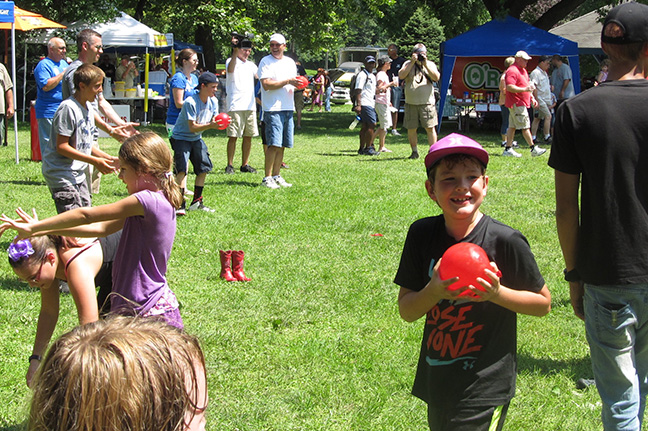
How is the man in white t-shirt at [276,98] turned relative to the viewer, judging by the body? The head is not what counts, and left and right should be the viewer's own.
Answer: facing the viewer and to the right of the viewer

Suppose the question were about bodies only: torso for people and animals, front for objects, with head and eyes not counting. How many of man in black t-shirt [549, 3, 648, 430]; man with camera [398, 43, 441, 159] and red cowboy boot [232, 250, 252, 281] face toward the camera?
1

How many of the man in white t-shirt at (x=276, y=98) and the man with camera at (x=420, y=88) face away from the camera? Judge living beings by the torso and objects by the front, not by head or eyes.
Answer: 0

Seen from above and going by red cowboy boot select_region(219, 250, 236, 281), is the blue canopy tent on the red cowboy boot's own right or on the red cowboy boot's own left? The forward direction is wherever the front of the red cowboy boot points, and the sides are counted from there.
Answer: on the red cowboy boot's own left

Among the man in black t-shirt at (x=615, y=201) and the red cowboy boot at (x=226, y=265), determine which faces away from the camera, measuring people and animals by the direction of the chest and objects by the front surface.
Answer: the man in black t-shirt

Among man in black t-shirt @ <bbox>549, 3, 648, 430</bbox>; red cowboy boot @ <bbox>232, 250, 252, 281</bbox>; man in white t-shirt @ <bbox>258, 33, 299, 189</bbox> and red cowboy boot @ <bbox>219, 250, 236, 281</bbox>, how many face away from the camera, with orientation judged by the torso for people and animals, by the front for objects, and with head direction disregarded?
1

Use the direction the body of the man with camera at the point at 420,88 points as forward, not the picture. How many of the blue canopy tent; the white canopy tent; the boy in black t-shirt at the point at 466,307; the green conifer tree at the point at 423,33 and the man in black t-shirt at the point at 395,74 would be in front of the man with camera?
1

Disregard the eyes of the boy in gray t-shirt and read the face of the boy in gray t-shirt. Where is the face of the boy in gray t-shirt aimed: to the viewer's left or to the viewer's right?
to the viewer's right

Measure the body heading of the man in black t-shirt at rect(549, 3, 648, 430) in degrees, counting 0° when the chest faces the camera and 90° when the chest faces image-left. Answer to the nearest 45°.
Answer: approximately 180°

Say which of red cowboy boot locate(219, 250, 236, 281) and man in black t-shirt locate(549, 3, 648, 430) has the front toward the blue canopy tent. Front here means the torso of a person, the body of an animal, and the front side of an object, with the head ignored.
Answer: the man in black t-shirt

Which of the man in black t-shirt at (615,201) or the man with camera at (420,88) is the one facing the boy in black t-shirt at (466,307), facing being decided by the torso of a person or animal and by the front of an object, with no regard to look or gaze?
the man with camera

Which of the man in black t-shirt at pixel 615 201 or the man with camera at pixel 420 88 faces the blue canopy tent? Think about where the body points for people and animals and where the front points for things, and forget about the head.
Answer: the man in black t-shirt

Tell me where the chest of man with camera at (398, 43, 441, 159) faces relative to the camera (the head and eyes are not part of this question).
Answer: toward the camera

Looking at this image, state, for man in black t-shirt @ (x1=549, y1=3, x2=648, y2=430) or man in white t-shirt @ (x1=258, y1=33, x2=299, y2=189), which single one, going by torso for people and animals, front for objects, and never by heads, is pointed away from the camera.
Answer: the man in black t-shirt

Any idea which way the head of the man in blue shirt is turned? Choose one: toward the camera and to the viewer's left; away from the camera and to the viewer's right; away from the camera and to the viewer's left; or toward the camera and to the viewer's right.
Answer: toward the camera and to the viewer's right
